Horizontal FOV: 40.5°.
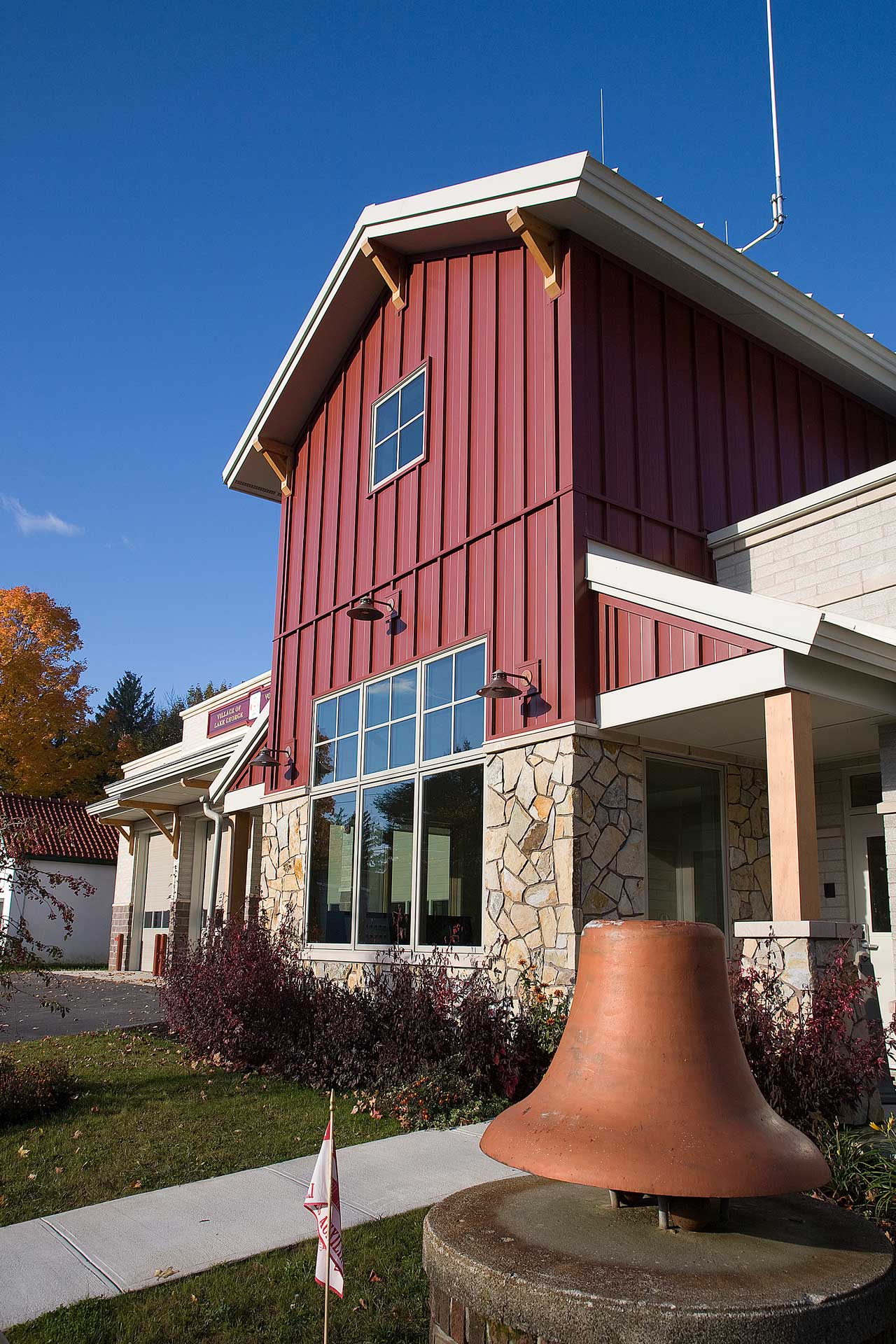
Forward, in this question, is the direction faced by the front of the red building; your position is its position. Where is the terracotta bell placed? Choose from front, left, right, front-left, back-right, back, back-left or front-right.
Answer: front-left

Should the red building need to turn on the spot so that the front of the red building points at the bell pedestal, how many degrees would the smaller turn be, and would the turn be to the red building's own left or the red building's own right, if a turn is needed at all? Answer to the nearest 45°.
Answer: approximately 45° to the red building's own left

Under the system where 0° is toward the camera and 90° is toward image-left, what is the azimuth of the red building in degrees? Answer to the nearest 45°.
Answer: approximately 45°

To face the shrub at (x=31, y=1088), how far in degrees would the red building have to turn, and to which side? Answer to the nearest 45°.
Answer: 0° — it already faces it

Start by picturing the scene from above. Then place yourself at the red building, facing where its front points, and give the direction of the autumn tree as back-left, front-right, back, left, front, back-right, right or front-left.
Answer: right

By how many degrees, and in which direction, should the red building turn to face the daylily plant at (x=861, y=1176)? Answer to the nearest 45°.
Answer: approximately 45° to its left
